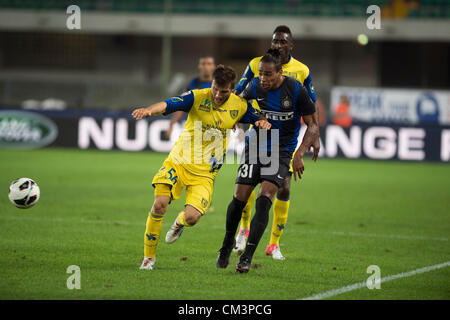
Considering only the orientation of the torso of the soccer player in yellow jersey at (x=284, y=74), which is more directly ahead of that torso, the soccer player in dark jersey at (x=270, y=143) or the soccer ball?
the soccer player in dark jersey

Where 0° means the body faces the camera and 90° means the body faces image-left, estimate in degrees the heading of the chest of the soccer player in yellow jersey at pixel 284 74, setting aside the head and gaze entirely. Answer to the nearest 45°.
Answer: approximately 0°

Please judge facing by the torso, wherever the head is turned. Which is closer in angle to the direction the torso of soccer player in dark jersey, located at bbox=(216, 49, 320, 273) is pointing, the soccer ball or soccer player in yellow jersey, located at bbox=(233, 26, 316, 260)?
the soccer ball

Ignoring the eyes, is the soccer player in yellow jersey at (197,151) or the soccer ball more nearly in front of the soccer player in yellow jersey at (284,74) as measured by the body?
the soccer player in yellow jersey

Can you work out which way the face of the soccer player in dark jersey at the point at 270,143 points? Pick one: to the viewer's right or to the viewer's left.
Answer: to the viewer's left

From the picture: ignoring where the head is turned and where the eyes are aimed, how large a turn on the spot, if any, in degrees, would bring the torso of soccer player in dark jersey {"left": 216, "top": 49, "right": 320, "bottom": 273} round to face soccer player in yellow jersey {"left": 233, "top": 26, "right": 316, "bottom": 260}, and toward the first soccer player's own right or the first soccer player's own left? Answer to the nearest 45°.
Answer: approximately 135° to the first soccer player's own right

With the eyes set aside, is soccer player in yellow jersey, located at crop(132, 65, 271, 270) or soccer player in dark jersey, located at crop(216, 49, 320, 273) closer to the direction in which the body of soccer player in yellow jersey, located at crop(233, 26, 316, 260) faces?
the soccer player in dark jersey

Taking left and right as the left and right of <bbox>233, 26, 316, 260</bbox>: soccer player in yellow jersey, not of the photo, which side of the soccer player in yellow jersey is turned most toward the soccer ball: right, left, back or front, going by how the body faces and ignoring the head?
right

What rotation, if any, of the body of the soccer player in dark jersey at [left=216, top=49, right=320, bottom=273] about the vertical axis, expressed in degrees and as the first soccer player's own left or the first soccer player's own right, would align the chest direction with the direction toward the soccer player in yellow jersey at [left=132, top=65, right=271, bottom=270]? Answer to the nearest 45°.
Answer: approximately 45° to the first soccer player's own right

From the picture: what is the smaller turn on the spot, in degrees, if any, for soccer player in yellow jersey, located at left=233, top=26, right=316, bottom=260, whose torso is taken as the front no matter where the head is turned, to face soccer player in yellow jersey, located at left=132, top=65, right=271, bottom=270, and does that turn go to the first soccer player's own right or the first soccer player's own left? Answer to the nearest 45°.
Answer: approximately 45° to the first soccer player's own right
